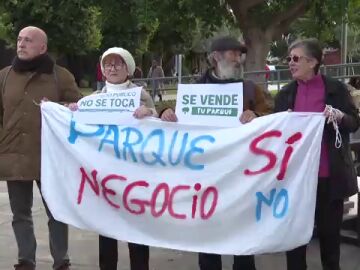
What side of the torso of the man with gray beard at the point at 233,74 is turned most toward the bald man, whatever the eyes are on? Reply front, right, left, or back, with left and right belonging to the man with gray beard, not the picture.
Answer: right

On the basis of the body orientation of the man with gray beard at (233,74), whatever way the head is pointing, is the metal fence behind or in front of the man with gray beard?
behind

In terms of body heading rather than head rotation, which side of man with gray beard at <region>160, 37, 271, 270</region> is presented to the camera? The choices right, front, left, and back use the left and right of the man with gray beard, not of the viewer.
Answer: front

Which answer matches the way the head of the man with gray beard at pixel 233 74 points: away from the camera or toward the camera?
toward the camera
